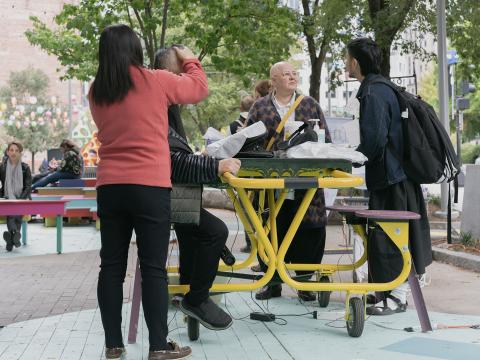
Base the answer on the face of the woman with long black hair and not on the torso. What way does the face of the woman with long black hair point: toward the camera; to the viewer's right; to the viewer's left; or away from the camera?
away from the camera

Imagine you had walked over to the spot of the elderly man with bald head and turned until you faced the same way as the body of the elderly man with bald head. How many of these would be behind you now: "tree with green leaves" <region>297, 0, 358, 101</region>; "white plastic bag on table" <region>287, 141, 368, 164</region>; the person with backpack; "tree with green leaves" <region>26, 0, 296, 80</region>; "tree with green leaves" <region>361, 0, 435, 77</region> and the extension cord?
3

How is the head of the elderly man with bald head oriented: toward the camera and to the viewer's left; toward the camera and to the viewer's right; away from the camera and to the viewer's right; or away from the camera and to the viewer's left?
toward the camera and to the viewer's right

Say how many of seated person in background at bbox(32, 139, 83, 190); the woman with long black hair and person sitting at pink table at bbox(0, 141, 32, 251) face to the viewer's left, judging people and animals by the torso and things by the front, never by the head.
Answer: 1

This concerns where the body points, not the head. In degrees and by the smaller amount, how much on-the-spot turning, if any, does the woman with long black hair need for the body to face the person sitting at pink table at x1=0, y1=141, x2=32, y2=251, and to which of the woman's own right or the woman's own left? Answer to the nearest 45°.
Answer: approximately 45° to the woman's own left

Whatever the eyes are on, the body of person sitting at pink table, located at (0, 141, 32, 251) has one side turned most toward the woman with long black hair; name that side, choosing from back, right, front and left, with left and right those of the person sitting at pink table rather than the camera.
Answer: front

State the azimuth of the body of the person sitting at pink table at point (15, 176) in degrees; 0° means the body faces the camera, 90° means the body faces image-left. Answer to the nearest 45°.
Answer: approximately 0°

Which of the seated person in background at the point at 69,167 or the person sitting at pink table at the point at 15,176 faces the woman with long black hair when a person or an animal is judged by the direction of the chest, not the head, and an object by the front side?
the person sitting at pink table

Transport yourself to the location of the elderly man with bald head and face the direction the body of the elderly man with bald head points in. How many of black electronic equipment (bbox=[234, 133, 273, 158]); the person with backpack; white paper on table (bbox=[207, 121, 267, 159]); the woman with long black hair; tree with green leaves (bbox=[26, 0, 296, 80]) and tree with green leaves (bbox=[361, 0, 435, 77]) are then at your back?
2

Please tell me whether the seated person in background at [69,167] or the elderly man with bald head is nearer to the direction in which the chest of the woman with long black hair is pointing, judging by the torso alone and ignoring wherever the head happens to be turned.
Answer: the elderly man with bald head

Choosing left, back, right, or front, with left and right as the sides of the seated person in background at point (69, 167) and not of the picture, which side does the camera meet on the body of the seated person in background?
left

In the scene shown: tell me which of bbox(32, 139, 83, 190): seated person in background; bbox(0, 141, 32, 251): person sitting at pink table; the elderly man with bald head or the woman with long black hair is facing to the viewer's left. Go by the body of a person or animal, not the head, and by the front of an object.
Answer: the seated person in background

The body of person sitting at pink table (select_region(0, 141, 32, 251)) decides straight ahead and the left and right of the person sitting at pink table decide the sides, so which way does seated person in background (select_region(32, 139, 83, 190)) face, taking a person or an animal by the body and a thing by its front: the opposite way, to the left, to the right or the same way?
to the right
